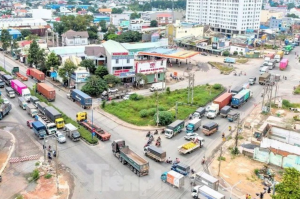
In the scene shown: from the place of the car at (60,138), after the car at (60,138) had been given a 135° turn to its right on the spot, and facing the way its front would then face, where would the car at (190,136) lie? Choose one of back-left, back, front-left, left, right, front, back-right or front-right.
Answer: back

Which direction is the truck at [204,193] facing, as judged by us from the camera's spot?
facing away from the viewer and to the left of the viewer

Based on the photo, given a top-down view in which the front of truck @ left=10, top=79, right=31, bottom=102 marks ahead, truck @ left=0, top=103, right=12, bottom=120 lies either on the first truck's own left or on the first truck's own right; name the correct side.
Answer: on the first truck's own right

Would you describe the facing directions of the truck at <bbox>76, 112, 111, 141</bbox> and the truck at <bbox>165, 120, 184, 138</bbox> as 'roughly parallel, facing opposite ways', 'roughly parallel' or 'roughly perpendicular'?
roughly perpendicular

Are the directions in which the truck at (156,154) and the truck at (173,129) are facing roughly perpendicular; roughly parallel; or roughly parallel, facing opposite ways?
roughly perpendicular

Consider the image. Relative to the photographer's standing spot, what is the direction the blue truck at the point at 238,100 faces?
facing the viewer and to the left of the viewer

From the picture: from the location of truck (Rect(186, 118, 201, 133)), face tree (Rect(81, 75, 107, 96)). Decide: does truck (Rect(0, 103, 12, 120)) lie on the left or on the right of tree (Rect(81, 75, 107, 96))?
left

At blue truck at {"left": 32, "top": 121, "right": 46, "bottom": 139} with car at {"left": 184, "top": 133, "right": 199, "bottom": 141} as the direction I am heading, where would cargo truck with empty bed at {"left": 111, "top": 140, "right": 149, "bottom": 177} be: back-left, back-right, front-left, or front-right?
front-right

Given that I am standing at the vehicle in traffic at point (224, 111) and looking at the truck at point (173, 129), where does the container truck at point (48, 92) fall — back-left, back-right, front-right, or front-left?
front-right

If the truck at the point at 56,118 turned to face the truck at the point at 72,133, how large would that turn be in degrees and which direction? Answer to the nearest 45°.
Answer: approximately 45° to its right

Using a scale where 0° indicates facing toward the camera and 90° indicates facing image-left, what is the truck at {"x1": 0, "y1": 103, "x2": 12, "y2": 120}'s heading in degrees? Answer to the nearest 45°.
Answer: approximately 45°

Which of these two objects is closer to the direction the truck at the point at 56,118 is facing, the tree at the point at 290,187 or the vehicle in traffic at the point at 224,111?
the tree

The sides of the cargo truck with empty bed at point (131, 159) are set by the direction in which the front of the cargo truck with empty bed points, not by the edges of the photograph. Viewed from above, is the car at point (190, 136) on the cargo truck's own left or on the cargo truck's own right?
on the cargo truck's own right
